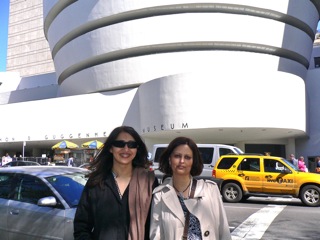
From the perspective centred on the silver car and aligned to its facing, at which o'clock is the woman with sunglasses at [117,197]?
The woman with sunglasses is roughly at 1 o'clock from the silver car.

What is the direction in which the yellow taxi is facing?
to the viewer's right

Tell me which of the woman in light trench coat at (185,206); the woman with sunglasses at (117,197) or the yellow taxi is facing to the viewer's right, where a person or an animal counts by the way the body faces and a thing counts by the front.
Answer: the yellow taxi

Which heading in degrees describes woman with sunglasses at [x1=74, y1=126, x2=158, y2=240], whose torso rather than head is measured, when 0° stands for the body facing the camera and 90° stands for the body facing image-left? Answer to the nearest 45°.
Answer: approximately 0°

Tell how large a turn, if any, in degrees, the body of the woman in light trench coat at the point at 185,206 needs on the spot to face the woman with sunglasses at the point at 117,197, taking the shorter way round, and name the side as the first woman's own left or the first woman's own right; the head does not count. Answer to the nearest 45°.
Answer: approximately 90° to the first woman's own right

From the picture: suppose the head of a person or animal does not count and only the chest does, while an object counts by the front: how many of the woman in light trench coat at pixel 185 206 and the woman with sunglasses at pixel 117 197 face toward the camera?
2

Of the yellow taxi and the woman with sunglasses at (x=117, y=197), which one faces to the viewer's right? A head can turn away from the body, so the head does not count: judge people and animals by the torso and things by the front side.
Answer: the yellow taxi

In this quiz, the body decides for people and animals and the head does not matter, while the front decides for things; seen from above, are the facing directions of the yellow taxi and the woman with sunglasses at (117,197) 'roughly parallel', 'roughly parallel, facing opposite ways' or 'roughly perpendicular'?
roughly perpendicular
